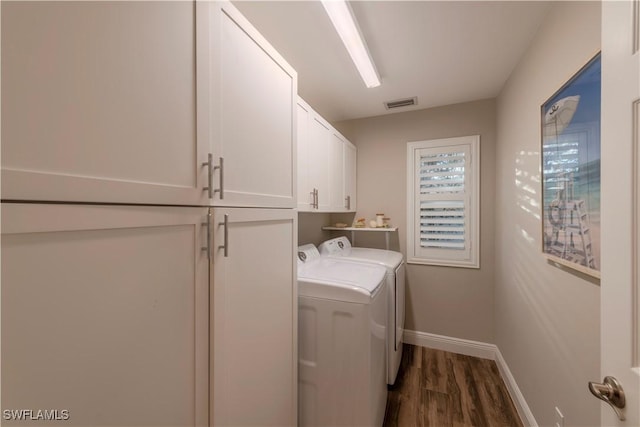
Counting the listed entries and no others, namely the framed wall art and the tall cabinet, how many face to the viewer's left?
1

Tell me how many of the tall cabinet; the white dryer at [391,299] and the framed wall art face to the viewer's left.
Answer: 1

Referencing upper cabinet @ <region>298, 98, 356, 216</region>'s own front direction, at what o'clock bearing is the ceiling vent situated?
The ceiling vent is roughly at 11 o'clock from the upper cabinet.

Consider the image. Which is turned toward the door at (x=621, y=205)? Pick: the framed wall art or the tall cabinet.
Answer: the tall cabinet

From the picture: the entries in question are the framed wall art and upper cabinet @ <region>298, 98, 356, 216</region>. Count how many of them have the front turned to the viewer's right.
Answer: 1

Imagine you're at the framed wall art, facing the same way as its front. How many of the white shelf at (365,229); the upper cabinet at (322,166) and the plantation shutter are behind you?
0

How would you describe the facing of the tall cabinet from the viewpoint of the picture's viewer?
facing the viewer and to the right of the viewer

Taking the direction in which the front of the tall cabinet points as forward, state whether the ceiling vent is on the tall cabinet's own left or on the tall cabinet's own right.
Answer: on the tall cabinet's own left

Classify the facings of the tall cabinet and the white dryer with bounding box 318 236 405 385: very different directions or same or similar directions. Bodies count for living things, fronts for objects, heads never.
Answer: same or similar directions

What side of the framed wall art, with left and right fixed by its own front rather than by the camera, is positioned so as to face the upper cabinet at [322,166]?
front

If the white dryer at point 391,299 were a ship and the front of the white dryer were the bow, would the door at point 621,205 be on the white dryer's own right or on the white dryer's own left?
on the white dryer's own right

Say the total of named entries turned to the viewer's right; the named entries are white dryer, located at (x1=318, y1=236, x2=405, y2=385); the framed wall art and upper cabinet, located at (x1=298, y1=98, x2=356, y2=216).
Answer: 2

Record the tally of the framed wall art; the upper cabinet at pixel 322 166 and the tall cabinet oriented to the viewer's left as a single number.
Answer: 1

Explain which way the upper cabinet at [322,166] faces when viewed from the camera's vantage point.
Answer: facing to the right of the viewer

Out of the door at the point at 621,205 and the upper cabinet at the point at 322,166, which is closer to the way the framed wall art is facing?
the upper cabinet

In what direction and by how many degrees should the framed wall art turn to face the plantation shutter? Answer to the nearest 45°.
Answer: approximately 45° to its right

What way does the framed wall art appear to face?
to the viewer's left
